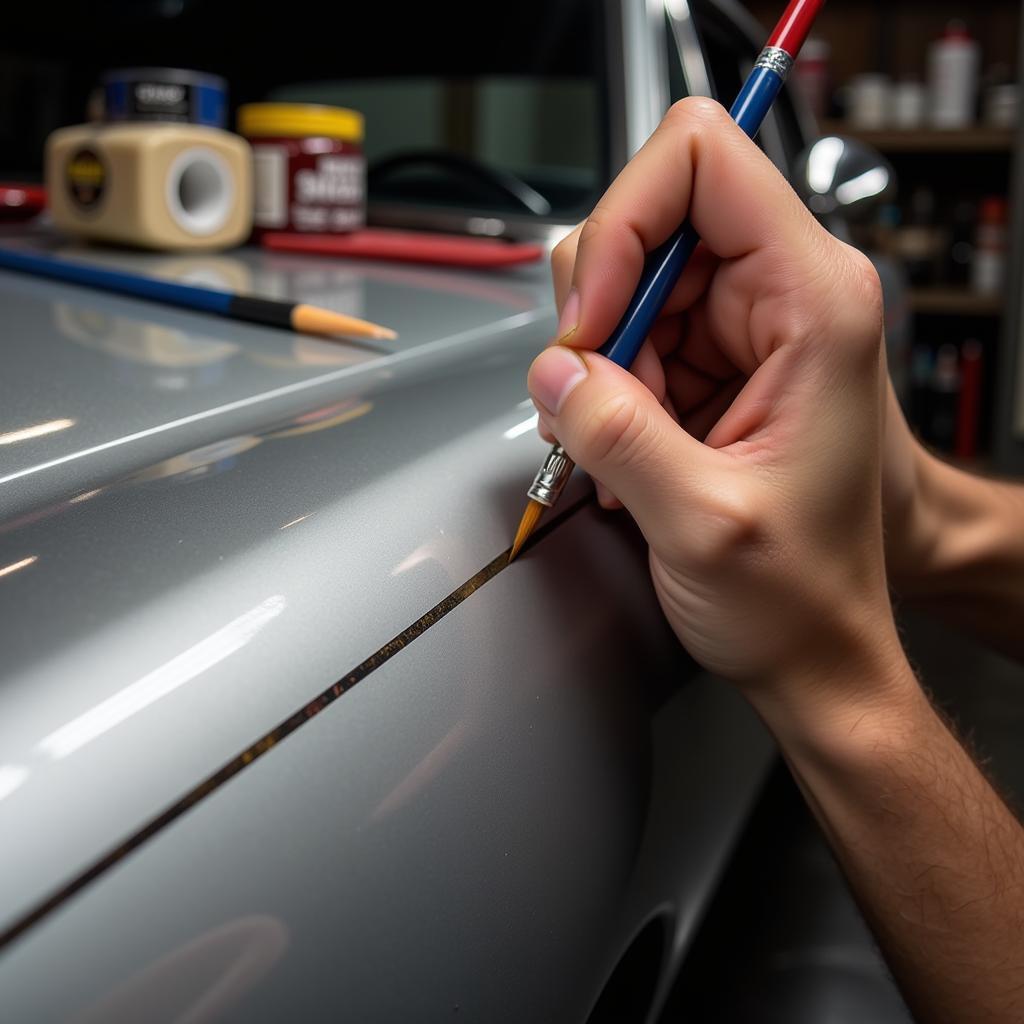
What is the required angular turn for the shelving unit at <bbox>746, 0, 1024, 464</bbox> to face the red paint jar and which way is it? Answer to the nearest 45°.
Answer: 0° — it already faces it

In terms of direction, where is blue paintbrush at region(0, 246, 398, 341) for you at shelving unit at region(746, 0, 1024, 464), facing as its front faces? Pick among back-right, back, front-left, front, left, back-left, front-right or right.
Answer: front

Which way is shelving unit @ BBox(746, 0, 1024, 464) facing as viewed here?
toward the camera

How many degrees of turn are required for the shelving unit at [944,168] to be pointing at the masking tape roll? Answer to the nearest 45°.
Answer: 0° — it already faces it

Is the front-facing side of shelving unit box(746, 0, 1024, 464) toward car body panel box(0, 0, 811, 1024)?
yes

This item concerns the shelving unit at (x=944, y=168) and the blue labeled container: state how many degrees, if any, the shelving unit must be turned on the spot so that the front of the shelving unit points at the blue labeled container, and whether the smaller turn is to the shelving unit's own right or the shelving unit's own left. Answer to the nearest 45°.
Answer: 0° — it already faces it
